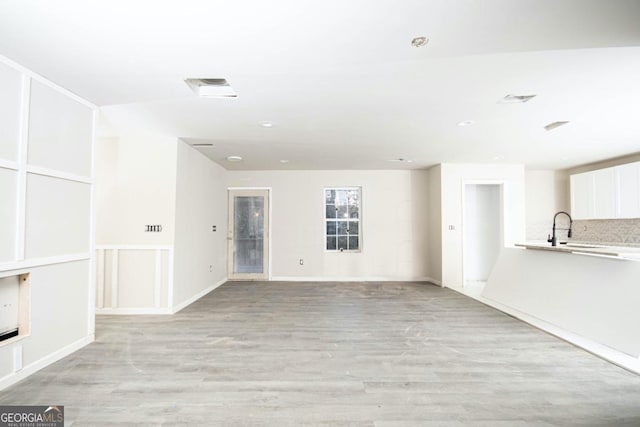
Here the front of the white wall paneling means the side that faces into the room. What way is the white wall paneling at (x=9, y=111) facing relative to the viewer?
to the viewer's right

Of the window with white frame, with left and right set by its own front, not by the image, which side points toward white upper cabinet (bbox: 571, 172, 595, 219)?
left

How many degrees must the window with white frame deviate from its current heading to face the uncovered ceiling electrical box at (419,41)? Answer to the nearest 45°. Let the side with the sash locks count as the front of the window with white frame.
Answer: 0° — it already faces it

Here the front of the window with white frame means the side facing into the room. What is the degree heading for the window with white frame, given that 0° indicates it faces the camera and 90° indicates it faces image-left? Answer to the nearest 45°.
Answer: approximately 0°

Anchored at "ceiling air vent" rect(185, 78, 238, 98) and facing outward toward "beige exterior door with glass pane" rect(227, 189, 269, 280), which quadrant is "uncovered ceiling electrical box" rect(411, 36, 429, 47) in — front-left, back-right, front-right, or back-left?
back-right
